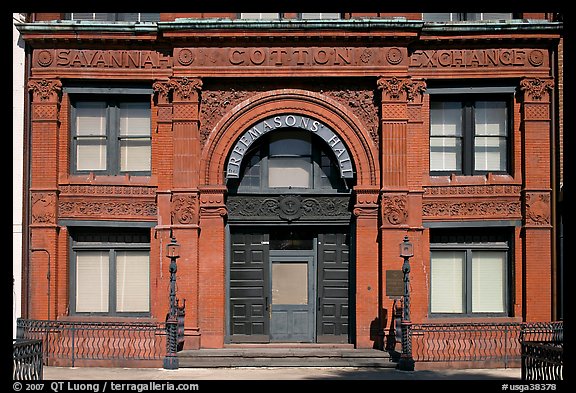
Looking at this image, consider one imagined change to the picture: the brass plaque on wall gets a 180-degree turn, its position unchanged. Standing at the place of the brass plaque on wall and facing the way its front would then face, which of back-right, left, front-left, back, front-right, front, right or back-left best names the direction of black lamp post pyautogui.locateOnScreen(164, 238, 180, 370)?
left

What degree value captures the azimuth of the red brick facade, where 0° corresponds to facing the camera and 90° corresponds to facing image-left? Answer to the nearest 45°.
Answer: approximately 0°

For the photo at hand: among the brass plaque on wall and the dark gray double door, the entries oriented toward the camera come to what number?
2

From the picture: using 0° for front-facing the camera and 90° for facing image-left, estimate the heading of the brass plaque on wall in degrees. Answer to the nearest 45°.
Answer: approximately 0°

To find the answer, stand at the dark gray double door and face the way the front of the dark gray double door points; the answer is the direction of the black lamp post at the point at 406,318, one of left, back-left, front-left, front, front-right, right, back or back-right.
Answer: front-left
